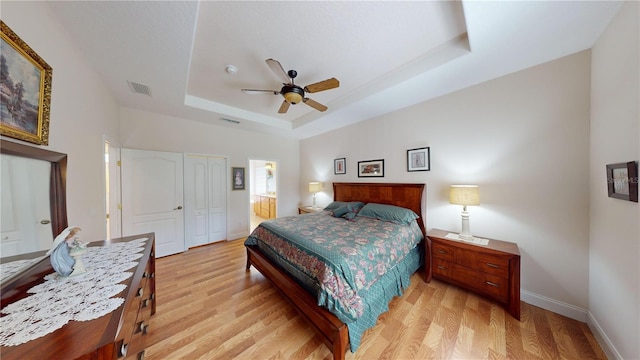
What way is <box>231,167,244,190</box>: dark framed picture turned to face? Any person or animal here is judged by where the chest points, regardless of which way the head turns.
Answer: toward the camera

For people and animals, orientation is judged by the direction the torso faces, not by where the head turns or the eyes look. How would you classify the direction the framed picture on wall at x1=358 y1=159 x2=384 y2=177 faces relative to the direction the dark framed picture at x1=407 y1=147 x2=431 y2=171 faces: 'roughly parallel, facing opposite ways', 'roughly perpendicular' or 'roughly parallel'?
roughly parallel

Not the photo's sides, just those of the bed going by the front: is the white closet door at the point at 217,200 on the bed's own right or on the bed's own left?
on the bed's own right

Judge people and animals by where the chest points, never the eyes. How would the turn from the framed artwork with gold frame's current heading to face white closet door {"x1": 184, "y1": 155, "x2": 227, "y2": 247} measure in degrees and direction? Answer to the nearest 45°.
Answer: approximately 90° to its left

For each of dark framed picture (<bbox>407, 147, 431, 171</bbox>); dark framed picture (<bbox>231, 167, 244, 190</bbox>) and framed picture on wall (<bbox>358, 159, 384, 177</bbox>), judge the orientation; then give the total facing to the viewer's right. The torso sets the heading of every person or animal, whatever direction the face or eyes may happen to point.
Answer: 0

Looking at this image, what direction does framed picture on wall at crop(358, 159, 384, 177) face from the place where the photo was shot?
facing the viewer and to the left of the viewer

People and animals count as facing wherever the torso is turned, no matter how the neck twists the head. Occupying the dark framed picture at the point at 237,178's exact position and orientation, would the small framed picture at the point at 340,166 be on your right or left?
on your left

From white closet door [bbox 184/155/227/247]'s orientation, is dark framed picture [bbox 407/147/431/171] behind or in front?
in front

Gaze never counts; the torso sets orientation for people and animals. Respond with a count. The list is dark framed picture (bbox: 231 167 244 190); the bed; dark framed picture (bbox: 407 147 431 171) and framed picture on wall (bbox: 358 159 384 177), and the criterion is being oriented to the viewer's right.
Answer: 0

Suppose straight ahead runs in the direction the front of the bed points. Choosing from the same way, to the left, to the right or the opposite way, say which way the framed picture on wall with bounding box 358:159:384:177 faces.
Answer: the same way

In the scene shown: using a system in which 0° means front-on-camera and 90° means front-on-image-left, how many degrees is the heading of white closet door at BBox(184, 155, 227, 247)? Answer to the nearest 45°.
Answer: approximately 315°

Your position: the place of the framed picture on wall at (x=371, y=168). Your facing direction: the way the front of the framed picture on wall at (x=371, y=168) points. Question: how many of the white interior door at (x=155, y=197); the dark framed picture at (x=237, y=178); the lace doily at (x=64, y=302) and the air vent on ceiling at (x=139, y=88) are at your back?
0

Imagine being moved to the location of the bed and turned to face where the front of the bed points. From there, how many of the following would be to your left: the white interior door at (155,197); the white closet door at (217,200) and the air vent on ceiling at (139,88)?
0

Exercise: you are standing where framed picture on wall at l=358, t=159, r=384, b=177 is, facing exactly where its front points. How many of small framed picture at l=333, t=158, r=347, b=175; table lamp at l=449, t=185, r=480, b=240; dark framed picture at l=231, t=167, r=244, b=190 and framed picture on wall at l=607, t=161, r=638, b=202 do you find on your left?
2
